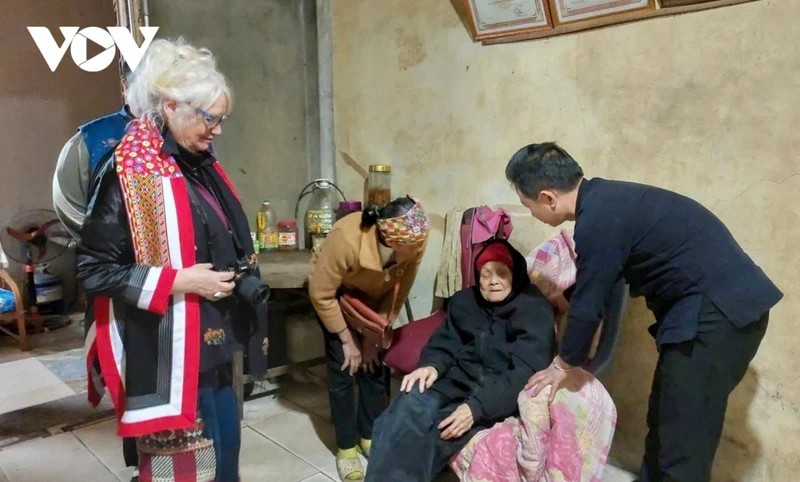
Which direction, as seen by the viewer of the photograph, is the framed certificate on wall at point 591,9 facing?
facing the viewer

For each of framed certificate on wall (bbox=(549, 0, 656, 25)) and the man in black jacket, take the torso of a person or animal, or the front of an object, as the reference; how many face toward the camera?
1

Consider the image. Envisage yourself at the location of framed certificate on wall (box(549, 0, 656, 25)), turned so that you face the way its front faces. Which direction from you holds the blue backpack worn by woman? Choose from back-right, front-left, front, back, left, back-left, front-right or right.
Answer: front-right

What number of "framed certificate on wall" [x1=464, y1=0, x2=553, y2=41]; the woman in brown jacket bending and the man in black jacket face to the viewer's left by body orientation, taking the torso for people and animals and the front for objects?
1

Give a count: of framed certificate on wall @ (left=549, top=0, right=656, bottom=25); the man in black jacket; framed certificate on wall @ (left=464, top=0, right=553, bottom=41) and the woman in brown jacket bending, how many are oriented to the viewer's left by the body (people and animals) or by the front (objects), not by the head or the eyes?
1

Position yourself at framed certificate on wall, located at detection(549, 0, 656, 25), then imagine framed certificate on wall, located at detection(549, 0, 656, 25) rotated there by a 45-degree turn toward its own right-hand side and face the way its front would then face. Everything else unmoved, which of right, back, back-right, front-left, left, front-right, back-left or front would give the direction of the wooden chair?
front-right

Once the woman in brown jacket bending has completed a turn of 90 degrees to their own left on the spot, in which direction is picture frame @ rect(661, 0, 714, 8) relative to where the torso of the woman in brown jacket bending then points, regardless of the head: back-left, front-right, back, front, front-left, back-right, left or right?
front-right

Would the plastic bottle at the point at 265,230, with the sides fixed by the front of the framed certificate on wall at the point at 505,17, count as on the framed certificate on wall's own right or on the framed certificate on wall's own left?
on the framed certificate on wall's own right

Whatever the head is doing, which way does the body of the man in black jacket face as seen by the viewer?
to the viewer's left

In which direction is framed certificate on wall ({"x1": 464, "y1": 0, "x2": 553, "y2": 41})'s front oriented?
toward the camera

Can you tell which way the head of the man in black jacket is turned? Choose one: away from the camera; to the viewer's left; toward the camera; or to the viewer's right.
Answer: to the viewer's left

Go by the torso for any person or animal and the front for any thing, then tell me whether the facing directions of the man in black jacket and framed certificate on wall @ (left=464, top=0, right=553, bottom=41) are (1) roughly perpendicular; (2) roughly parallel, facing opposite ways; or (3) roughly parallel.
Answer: roughly perpendicular
